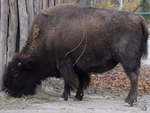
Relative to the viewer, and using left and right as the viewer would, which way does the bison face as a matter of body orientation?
facing to the left of the viewer

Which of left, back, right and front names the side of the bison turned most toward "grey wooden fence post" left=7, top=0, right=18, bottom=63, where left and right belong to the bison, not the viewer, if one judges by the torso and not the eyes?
front

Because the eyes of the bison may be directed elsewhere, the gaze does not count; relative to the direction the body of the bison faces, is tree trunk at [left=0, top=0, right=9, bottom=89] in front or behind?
in front

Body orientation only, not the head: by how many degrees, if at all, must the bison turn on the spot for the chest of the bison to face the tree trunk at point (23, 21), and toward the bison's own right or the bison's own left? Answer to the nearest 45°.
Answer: approximately 45° to the bison's own right
